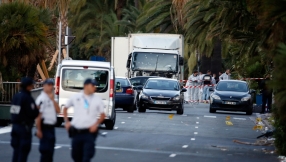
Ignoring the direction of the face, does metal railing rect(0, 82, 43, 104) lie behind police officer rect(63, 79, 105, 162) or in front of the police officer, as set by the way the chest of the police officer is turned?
behind

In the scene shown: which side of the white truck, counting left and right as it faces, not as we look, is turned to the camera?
front

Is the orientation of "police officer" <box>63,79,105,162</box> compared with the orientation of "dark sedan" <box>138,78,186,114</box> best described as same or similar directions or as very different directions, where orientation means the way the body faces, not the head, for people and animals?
same or similar directions

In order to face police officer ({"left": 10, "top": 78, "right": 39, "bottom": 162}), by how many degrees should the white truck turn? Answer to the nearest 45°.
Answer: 0° — it already faces them

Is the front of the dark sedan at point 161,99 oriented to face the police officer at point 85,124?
yes

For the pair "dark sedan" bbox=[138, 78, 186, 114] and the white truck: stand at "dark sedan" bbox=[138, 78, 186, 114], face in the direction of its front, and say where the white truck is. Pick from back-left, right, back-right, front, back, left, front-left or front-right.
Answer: back

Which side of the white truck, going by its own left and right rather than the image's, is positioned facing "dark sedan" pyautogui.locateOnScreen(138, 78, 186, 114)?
front

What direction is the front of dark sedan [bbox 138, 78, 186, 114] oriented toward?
toward the camera
